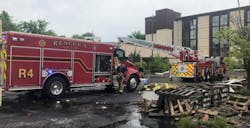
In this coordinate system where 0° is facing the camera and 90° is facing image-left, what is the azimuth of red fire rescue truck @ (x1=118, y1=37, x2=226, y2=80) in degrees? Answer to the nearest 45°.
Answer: approximately 225°

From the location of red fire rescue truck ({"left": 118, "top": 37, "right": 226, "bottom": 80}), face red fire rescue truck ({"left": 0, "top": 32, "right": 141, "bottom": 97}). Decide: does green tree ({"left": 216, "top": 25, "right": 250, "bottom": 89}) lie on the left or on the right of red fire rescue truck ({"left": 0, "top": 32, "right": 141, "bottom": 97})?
left

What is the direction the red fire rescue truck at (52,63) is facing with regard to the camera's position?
facing away from the viewer and to the right of the viewer

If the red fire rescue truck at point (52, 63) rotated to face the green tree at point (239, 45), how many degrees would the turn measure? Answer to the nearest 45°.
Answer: approximately 45° to its right

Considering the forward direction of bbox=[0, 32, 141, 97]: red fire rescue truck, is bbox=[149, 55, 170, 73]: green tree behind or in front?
in front

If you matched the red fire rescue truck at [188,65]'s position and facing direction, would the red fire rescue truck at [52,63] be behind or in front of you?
behind

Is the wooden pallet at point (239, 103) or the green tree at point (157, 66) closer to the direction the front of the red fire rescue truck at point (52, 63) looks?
the green tree
